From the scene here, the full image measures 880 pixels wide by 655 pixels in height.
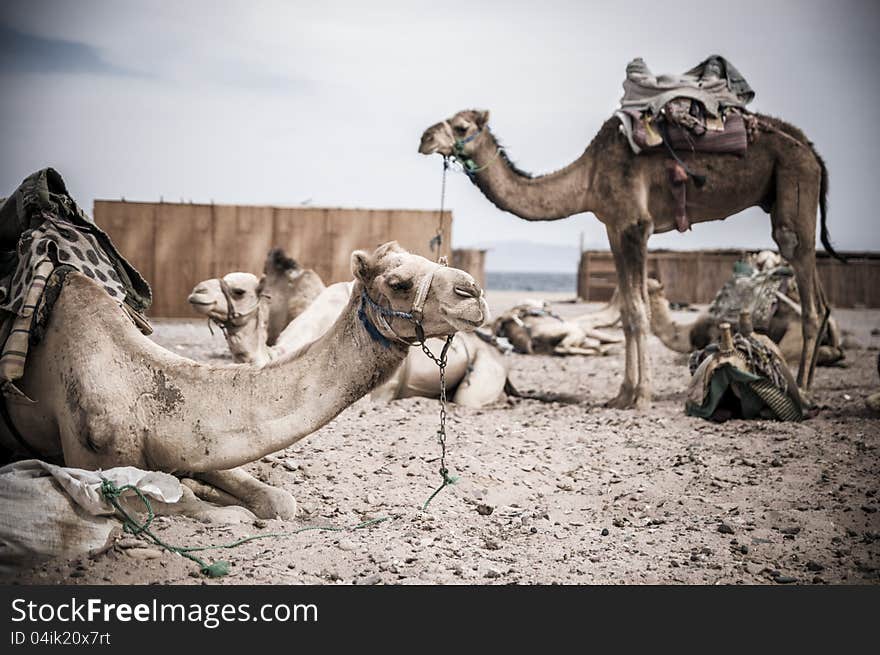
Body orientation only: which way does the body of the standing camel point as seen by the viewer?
to the viewer's left

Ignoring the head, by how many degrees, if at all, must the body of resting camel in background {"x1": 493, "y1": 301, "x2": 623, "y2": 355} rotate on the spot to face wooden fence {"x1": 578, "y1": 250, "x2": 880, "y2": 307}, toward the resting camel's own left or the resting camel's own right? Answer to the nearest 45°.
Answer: approximately 90° to the resting camel's own right

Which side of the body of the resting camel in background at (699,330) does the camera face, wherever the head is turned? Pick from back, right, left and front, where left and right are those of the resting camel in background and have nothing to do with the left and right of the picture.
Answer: left

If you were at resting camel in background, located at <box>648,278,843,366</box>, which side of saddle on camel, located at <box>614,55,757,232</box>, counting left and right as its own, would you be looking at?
right

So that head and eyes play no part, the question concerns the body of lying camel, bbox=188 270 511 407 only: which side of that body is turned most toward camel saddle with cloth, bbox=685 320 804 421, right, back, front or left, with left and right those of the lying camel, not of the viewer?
back

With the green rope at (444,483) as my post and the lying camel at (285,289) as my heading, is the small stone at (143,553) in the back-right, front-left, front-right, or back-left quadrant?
back-left

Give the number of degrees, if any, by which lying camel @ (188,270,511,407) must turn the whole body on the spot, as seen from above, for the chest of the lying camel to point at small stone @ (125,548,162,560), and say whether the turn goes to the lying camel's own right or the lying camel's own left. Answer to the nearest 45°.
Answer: approximately 90° to the lying camel's own left

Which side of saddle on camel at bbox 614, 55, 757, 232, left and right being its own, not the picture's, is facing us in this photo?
left

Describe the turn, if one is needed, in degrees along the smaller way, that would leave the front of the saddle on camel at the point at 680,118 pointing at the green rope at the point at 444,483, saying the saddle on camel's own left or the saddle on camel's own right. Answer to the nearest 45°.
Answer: approximately 90° to the saddle on camel's own left

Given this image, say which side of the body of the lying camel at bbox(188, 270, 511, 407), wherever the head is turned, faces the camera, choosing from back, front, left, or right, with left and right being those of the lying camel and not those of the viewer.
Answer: left

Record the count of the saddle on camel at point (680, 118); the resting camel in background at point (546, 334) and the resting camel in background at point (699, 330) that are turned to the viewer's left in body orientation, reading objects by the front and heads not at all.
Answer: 3

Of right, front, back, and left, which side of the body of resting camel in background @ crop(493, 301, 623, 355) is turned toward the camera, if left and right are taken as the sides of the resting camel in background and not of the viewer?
left

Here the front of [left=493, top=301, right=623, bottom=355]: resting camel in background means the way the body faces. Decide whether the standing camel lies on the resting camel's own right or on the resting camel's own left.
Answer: on the resting camel's own left

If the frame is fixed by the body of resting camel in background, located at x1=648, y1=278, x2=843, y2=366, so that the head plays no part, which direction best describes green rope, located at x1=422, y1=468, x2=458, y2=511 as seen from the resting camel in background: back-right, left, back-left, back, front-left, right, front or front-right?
left

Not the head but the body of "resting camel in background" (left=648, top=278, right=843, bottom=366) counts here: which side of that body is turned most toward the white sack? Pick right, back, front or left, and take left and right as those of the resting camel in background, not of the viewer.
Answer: left

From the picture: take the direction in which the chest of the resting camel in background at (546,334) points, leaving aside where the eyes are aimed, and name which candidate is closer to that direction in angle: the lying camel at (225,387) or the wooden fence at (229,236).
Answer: the wooden fence
